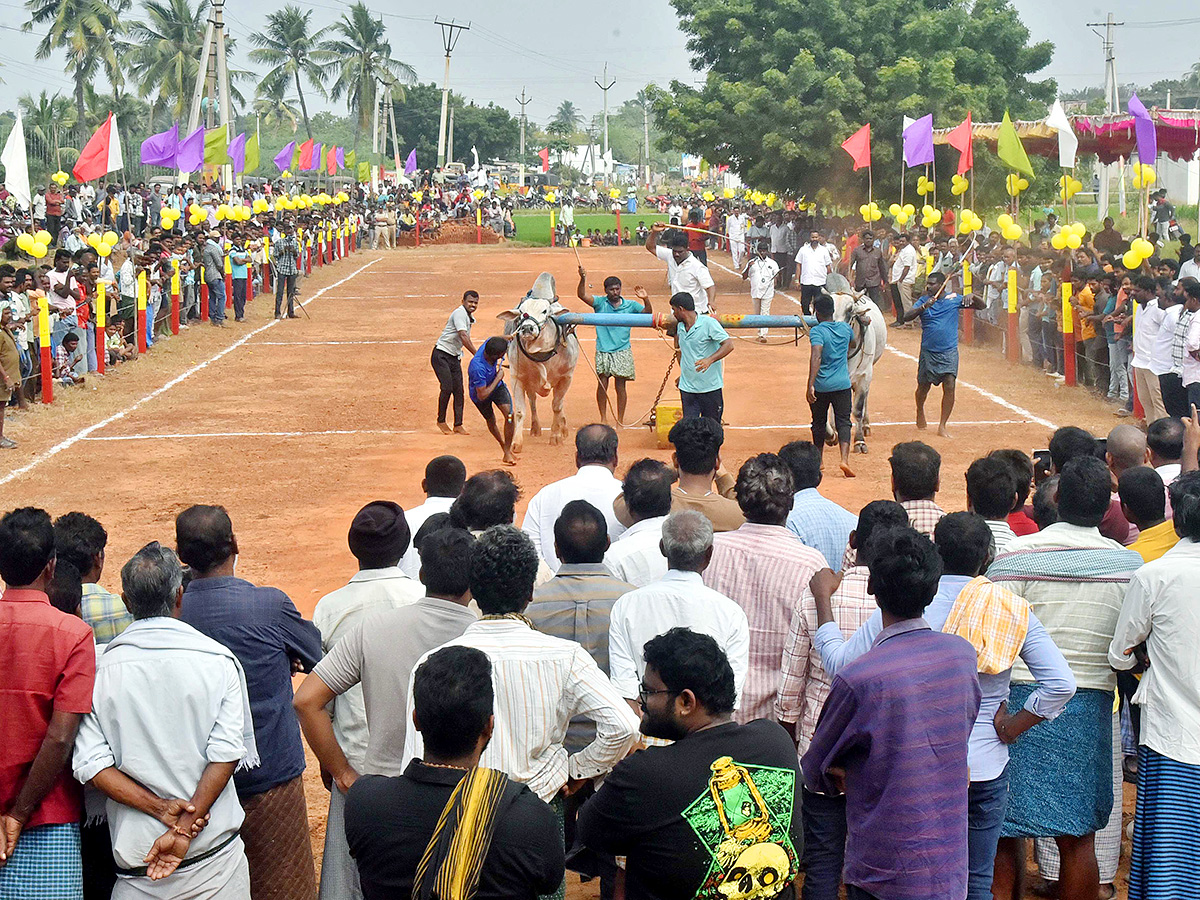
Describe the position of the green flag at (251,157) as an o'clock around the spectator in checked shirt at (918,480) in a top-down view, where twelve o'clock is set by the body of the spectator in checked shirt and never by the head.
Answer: The green flag is roughly at 11 o'clock from the spectator in checked shirt.

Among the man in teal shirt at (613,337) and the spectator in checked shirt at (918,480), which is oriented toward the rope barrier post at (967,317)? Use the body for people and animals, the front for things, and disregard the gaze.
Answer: the spectator in checked shirt

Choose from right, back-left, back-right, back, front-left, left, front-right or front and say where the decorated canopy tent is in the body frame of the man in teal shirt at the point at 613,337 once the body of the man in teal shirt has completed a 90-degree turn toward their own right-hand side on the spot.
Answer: back-right

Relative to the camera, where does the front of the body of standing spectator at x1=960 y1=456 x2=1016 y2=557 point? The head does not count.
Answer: away from the camera

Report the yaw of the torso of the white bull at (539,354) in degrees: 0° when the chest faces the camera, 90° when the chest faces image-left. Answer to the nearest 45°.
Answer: approximately 0°

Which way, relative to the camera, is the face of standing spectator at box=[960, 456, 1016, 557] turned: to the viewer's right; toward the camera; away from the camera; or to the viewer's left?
away from the camera

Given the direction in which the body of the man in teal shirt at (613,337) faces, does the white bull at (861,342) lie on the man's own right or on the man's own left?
on the man's own left

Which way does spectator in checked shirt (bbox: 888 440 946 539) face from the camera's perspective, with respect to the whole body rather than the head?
away from the camera

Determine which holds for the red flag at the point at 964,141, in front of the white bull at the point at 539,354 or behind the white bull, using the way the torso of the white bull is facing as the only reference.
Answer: behind

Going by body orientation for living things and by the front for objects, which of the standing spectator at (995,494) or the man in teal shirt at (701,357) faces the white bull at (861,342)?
the standing spectator
